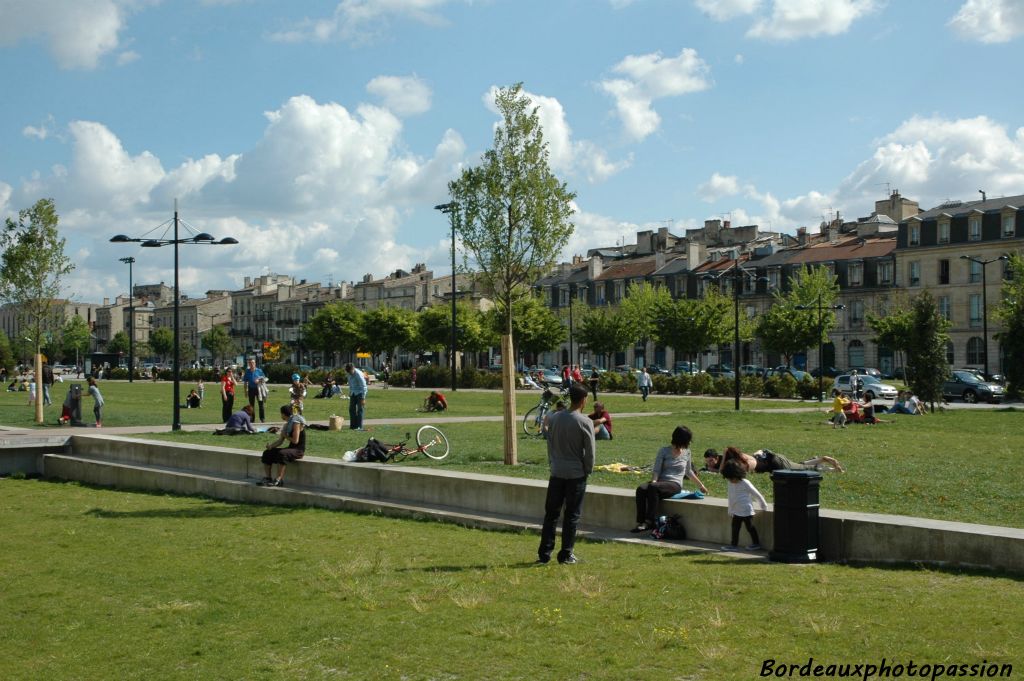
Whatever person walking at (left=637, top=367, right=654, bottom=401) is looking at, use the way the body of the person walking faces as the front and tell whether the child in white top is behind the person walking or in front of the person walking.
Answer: in front

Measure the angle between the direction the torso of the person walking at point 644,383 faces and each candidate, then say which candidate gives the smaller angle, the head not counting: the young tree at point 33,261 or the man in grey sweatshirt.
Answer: the man in grey sweatshirt

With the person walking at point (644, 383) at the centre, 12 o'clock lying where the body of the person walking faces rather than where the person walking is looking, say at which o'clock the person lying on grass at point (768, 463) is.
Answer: The person lying on grass is roughly at 12 o'clock from the person walking.

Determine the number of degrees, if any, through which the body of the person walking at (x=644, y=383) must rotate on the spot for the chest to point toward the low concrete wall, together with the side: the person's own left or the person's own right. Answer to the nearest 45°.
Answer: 0° — they already face it

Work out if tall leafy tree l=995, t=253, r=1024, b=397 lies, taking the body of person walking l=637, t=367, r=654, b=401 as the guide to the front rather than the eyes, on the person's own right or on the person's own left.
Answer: on the person's own left

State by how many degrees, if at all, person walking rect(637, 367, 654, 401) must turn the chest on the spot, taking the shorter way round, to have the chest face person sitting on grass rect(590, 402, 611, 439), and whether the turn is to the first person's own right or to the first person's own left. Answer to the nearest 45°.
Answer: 0° — they already face them

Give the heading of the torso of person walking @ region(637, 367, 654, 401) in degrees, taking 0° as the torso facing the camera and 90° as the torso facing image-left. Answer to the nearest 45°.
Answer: approximately 0°

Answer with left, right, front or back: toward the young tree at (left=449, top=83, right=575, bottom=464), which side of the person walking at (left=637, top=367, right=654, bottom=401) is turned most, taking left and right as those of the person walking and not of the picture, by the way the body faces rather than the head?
front

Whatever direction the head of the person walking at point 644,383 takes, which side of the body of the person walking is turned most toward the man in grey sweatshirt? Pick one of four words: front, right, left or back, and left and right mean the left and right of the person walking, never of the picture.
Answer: front

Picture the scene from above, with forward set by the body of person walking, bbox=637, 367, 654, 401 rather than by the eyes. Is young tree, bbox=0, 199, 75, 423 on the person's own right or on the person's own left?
on the person's own right

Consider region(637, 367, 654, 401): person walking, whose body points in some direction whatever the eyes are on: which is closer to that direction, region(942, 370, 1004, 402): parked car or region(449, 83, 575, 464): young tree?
the young tree

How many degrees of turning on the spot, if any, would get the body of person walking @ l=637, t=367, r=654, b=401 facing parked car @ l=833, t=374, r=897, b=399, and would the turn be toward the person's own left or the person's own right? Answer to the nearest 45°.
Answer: approximately 90° to the person's own left

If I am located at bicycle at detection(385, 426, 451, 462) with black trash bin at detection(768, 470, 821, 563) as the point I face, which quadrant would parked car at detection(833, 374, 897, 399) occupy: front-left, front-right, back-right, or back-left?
back-left
